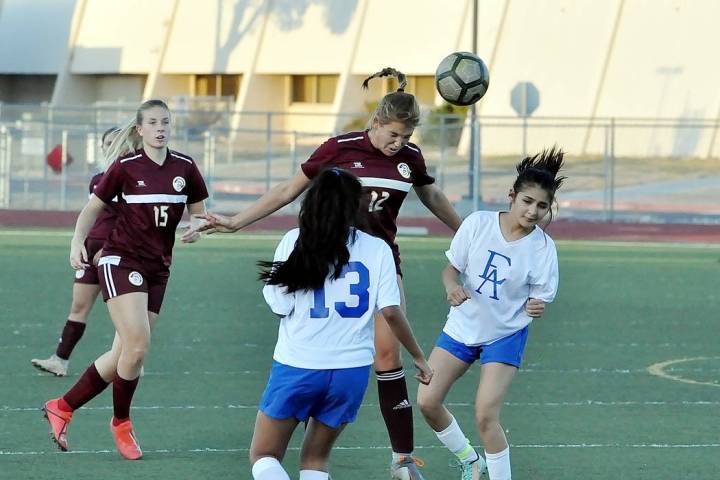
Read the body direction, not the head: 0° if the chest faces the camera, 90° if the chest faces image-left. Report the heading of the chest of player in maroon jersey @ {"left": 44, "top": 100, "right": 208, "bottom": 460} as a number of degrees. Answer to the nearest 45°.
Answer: approximately 315°

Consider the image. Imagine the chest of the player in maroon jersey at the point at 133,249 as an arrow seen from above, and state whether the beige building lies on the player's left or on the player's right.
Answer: on the player's left

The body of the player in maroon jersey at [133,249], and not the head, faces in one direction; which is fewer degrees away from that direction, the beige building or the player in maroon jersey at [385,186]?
the player in maroon jersey

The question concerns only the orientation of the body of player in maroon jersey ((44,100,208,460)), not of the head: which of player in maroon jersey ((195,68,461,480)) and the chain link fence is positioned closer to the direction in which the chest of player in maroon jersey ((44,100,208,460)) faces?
the player in maroon jersey

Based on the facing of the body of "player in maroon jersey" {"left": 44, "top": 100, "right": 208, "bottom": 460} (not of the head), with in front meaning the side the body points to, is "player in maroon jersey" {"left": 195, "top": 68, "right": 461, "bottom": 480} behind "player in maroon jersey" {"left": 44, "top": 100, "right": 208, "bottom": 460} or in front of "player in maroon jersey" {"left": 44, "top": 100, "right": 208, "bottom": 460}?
in front

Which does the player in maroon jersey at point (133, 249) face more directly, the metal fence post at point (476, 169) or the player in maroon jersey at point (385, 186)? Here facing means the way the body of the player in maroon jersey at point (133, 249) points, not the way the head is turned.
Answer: the player in maroon jersey
